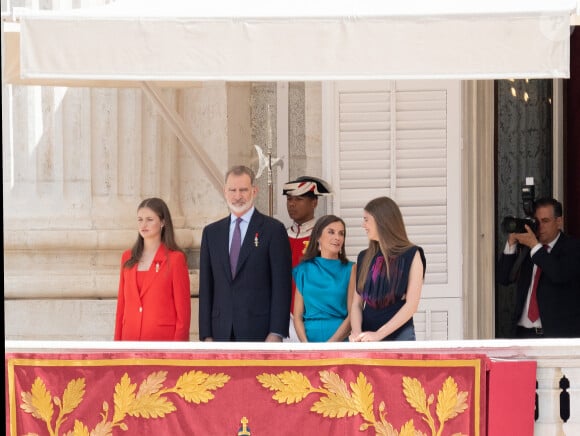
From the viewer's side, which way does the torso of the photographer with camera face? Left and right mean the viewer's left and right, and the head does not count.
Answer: facing the viewer and to the left of the viewer

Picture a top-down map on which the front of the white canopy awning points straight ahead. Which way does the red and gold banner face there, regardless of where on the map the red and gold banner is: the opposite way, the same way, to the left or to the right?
the same way

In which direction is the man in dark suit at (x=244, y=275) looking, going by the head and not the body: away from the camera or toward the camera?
toward the camera

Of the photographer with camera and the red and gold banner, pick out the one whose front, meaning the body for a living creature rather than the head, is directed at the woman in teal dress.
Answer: the photographer with camera

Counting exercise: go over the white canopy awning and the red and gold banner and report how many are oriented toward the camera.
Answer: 2

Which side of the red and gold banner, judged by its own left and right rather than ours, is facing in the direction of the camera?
front

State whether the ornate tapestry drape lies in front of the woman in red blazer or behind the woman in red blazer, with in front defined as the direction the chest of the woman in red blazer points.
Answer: behind

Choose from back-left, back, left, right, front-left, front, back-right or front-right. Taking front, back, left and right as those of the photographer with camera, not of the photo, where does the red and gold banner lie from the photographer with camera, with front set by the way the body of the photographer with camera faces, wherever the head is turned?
front

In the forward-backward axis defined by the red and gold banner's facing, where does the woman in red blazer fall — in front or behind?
behind

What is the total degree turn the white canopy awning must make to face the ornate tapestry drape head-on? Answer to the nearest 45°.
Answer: approximately 135° to its left

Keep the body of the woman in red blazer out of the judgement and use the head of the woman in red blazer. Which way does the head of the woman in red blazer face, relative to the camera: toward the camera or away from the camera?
toward the camera

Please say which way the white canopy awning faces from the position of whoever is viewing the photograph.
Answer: facing the viewer
